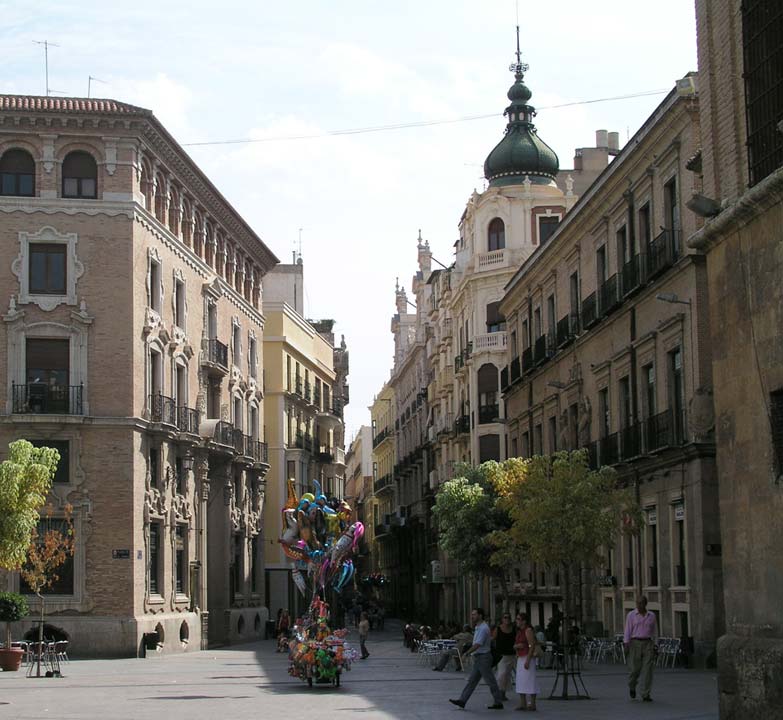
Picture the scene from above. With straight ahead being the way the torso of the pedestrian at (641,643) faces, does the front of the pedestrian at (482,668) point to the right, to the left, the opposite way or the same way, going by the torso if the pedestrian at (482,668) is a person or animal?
to the right

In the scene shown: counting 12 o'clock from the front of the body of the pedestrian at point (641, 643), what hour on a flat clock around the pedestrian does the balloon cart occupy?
The balloon cart is roughly at 4 o'clock from the pedestrian.

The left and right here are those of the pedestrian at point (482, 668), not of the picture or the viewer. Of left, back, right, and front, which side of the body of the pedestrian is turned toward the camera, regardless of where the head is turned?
left

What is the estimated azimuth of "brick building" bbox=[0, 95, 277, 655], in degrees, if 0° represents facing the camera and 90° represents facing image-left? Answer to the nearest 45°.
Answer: approximately 315°
